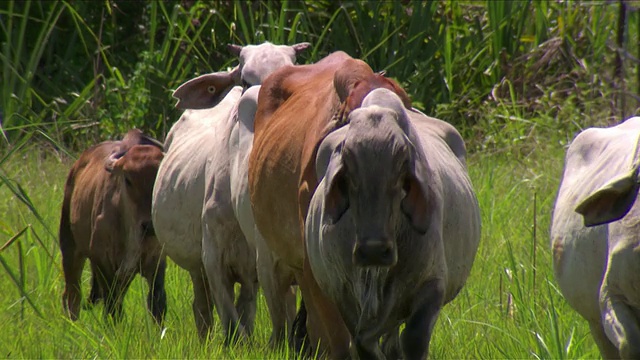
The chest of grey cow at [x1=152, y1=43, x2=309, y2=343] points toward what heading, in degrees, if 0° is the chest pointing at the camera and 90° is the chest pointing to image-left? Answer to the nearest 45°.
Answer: approximately 315°

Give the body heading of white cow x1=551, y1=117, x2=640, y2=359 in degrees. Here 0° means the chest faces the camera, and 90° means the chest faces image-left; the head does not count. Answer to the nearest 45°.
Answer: approximately 315°

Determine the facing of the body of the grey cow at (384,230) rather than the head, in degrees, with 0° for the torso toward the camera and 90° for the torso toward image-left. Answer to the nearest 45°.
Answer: approximately 0°
